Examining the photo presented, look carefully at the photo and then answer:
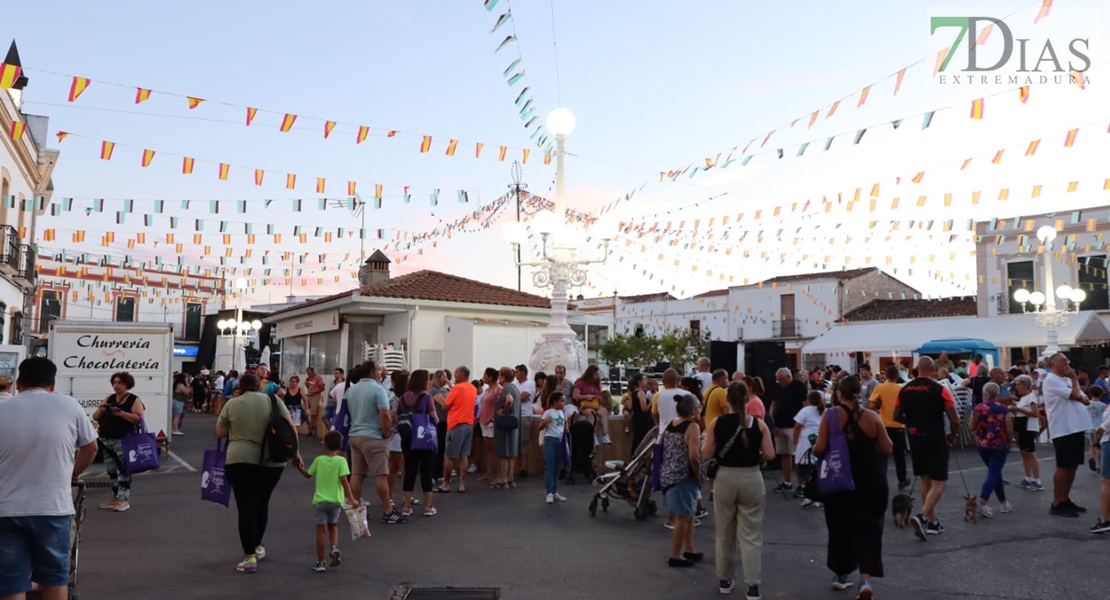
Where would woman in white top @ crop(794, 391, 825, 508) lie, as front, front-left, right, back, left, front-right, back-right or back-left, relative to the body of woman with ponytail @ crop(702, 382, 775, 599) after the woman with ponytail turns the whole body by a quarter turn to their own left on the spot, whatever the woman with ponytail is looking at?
right

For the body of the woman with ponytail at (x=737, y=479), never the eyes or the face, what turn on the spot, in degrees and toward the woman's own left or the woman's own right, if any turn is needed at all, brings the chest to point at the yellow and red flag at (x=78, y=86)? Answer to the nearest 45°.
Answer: approximately 90° to the woman's own left

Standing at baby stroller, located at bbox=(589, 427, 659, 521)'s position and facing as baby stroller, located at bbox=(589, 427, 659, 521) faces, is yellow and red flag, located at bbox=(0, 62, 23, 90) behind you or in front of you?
in front

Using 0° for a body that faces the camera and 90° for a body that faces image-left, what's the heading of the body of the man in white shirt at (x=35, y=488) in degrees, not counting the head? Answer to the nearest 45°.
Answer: approximately 180°

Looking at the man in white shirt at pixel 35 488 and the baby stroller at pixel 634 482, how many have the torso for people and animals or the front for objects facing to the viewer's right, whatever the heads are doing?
0

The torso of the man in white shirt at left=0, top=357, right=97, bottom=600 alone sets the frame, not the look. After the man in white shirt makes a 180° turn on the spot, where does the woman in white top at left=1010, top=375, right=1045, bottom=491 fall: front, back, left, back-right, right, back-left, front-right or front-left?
left

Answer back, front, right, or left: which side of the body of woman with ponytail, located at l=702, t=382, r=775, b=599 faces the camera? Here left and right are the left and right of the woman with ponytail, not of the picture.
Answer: back

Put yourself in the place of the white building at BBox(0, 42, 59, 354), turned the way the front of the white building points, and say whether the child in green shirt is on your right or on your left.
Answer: on your right

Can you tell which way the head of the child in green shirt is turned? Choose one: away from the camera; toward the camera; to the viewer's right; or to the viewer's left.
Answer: away from the camera

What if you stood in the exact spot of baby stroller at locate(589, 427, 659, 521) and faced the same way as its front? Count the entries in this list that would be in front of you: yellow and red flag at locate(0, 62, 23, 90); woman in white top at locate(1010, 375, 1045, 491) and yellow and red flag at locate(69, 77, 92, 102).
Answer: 2

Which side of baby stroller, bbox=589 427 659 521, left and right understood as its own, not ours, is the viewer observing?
left

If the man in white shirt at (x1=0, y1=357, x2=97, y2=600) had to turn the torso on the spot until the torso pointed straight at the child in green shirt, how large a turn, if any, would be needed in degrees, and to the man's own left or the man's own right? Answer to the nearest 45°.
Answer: approximately 45° to the man's own right

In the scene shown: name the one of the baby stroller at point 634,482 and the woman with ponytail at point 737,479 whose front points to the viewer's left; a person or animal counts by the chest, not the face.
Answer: the baby stroller

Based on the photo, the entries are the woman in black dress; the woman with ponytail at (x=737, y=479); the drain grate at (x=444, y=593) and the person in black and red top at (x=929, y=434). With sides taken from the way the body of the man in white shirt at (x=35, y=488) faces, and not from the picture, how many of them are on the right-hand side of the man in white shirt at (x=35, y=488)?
4

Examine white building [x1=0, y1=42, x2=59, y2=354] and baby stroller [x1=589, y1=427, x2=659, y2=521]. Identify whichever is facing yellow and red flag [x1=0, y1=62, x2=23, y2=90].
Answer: the baby stroller

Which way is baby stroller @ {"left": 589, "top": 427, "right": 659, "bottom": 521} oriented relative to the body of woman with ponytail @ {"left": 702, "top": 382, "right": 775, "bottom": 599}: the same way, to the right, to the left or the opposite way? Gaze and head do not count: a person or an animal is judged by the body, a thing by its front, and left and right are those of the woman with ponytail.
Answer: to the left
